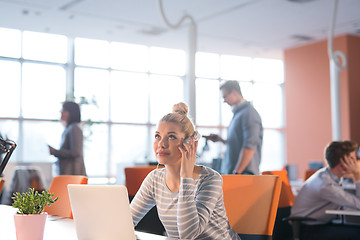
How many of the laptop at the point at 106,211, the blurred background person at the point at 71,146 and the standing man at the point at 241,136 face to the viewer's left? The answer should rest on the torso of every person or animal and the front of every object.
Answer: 2

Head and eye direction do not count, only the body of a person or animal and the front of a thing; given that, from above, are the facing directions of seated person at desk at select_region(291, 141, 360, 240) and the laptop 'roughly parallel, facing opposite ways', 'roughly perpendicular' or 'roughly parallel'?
roughly perpendicular

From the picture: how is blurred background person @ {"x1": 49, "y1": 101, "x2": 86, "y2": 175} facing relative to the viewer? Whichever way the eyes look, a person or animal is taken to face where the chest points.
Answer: to the viewer's left

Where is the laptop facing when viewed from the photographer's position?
facing away from the viewer and to the right of the viewer

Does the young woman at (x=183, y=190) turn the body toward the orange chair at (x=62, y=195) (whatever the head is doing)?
no

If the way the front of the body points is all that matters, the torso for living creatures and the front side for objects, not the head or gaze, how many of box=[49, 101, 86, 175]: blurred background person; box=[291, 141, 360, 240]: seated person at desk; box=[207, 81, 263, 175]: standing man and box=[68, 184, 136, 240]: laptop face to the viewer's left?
2

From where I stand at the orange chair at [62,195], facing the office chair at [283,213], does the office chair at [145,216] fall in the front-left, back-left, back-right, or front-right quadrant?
front-left

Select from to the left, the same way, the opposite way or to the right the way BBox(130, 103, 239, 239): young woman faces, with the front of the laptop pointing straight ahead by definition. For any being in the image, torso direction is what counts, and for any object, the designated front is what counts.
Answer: the opposite way

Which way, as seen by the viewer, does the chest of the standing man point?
to the viewer's left

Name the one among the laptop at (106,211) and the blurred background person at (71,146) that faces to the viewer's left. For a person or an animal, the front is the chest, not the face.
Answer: the blurred background person

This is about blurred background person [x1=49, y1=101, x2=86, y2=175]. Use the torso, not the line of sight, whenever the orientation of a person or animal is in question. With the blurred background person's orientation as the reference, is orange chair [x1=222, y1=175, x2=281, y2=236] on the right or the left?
on their left
